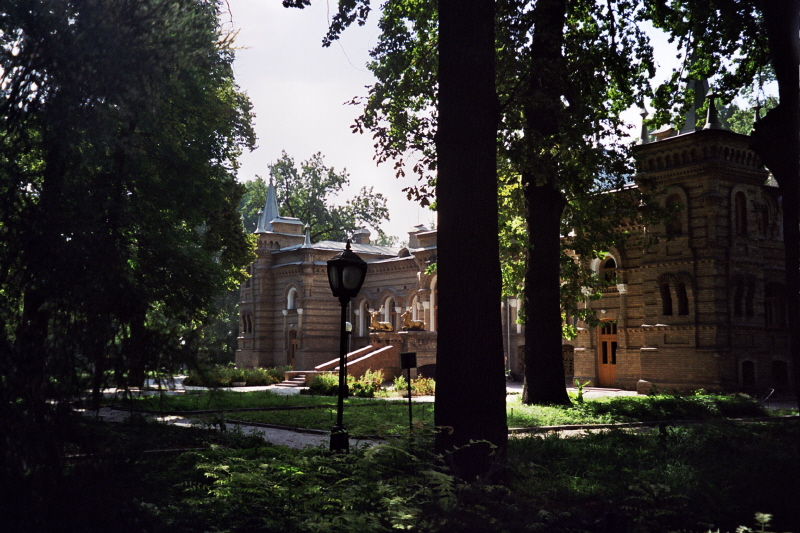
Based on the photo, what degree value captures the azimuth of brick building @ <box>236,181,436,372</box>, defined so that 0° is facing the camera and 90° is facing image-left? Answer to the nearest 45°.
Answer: approximately 45°

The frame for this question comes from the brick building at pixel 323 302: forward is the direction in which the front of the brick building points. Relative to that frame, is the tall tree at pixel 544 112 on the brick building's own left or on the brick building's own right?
on the brick building's own left

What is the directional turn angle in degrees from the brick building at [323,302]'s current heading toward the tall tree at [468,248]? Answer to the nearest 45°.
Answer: approximately 45° to its left
